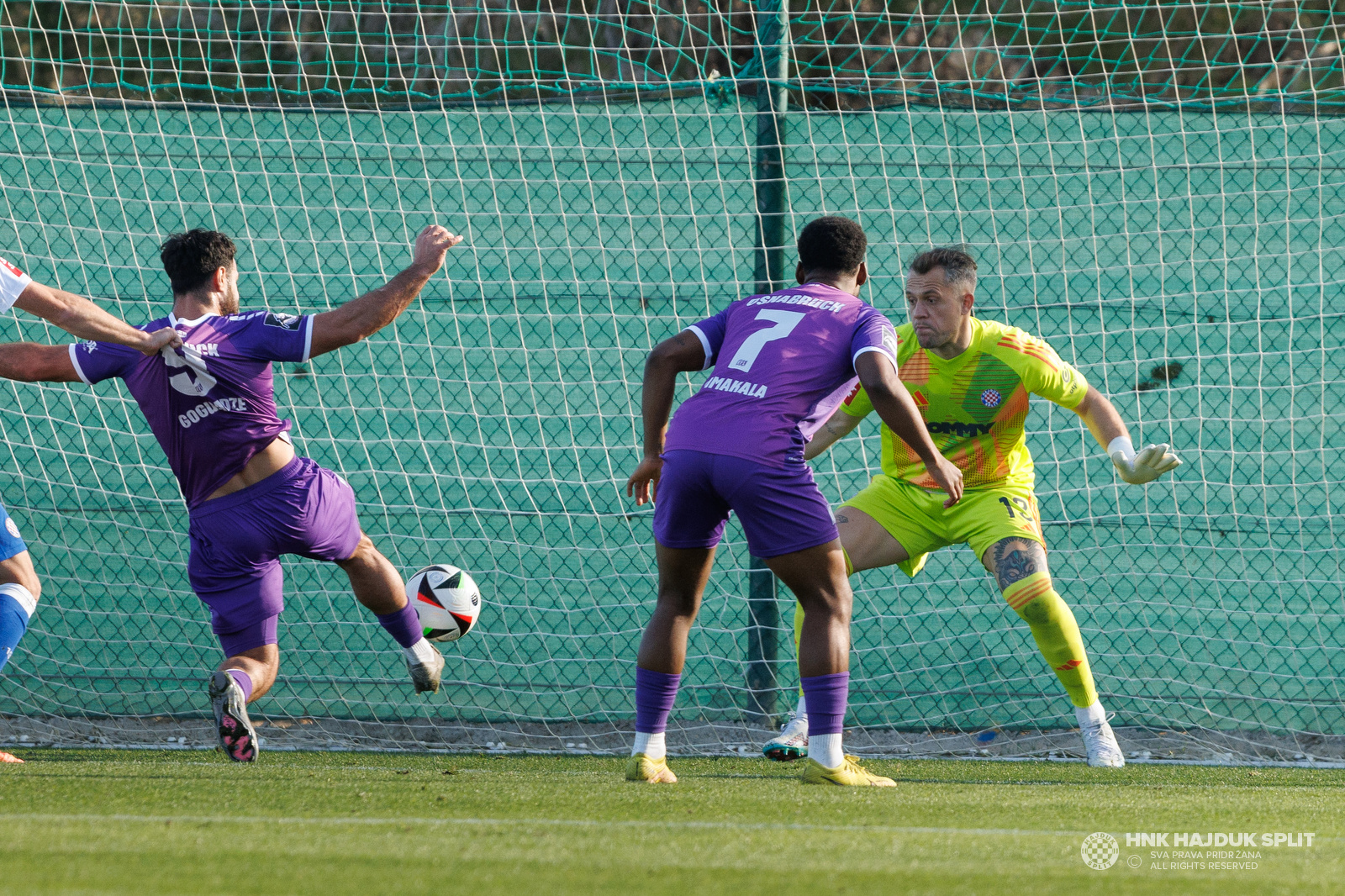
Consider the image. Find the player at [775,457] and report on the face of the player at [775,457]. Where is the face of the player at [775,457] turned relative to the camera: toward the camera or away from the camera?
away from the camera

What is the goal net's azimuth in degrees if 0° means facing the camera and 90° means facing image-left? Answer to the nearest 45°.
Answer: approximately 0°

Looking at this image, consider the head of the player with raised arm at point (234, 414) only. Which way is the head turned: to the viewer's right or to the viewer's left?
to the viewer's right

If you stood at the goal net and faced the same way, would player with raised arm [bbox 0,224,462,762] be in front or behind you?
in front

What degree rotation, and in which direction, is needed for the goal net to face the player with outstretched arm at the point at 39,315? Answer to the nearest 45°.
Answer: approximately 45° to its right
